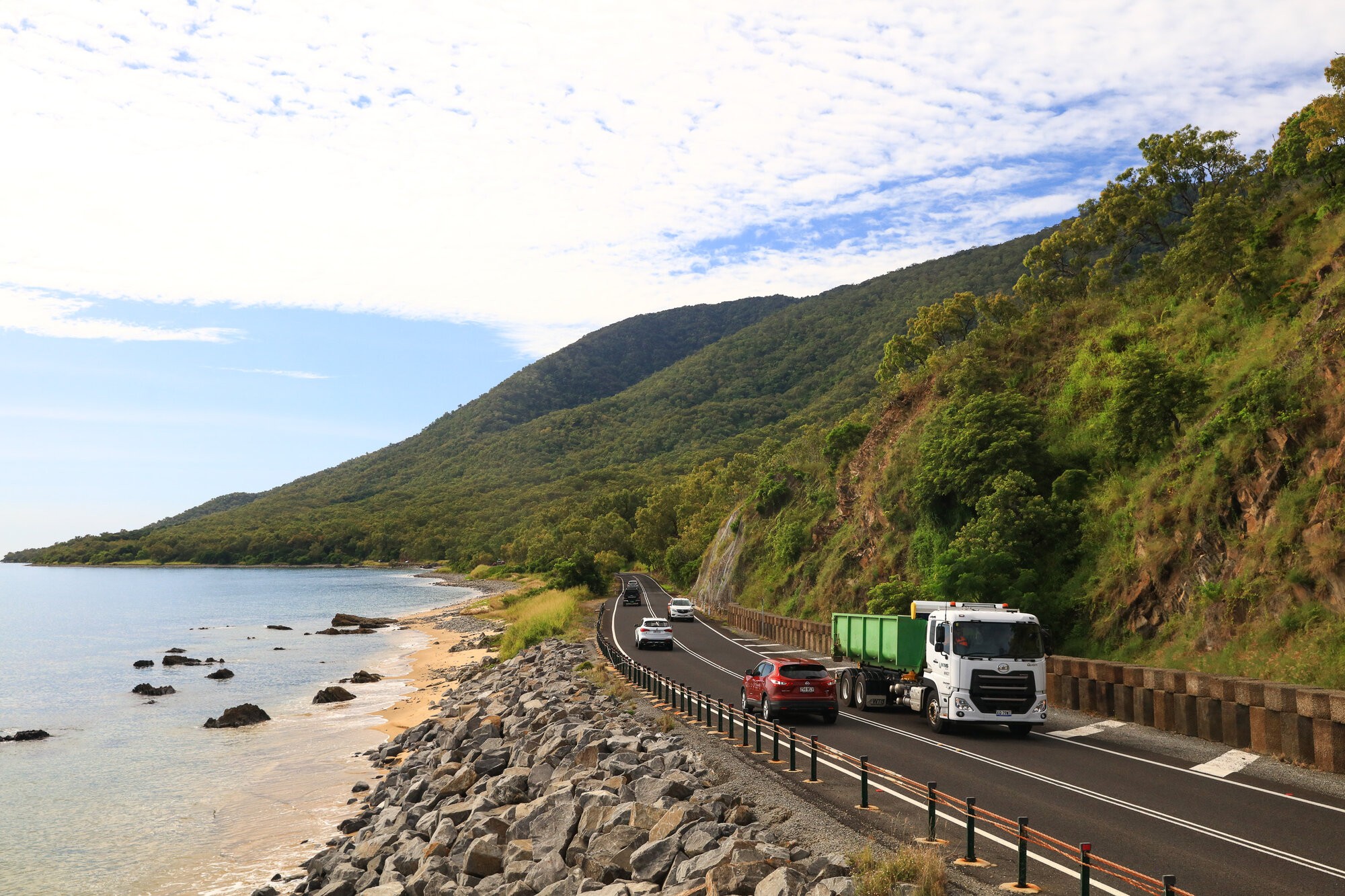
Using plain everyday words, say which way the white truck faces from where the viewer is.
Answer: facing the viewer and to the right of the viewer

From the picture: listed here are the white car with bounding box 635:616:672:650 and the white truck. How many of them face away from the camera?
1

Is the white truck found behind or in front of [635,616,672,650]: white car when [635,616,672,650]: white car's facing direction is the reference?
behind

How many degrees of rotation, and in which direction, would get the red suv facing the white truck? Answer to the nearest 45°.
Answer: approximately 135° to its right

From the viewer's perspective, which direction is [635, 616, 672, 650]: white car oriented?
away from the camera

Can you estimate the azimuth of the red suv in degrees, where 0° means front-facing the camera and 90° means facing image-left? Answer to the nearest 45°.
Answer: approximately 135°

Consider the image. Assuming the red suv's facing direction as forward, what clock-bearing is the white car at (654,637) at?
The white car is roughly at 1 o'clock from the red suv.

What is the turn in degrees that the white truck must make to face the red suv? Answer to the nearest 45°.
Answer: approximately 135° to its right

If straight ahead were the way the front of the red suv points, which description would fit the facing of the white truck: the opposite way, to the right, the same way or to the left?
the opposite way

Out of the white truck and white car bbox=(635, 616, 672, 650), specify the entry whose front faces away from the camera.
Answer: the white car

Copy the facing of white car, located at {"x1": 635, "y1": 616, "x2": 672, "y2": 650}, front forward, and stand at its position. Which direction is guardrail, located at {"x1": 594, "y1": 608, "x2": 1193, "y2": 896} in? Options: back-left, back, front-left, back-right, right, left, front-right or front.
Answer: back

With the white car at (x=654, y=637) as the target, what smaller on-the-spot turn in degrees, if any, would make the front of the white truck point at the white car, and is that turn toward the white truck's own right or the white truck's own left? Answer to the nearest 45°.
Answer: approximately 180°
